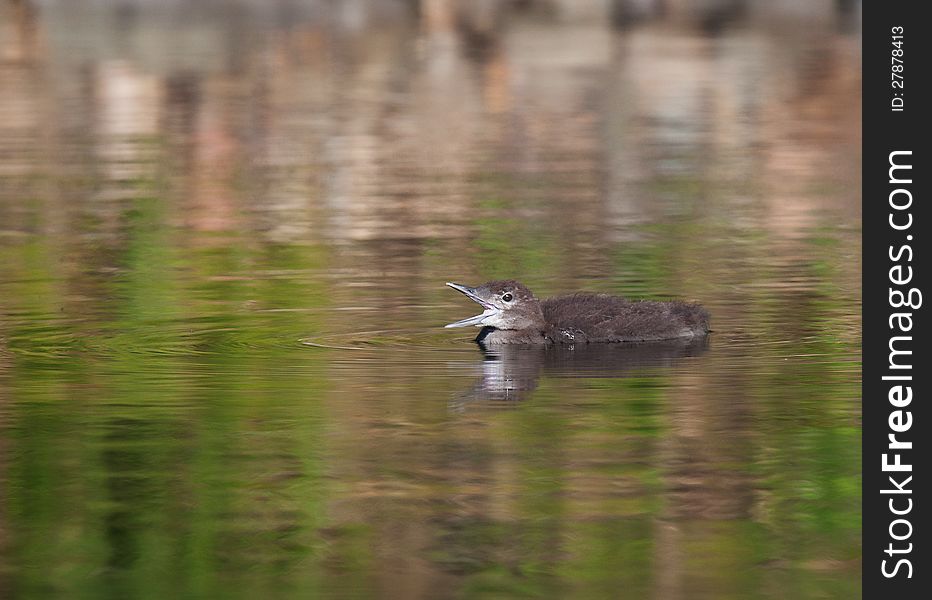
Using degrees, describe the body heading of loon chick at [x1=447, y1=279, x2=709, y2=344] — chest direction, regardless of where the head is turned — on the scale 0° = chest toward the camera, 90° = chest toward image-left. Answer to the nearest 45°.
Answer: approximately 90°
